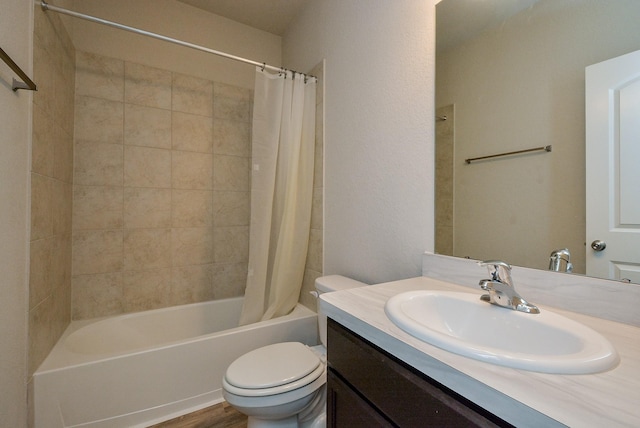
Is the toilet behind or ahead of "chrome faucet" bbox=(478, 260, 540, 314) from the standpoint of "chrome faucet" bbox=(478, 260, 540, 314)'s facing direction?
ahead

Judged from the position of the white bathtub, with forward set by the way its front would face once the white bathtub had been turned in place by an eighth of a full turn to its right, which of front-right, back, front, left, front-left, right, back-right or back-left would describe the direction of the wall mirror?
left

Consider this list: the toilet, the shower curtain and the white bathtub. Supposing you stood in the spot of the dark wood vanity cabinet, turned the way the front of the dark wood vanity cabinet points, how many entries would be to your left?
0

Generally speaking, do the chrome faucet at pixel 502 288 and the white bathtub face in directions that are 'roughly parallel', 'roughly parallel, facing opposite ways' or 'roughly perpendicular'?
roughly perpendicular

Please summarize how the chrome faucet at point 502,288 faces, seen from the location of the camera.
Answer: facing the viewer and to the left of the viewer

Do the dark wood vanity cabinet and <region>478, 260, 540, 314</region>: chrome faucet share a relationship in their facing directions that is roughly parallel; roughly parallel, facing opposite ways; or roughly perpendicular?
roughly parallel

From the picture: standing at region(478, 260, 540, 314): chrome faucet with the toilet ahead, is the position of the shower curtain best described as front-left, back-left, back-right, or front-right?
front-right

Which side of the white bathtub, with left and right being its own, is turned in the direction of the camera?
front

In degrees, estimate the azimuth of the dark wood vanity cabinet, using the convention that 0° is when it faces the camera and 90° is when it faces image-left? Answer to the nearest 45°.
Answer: approximately 45°
